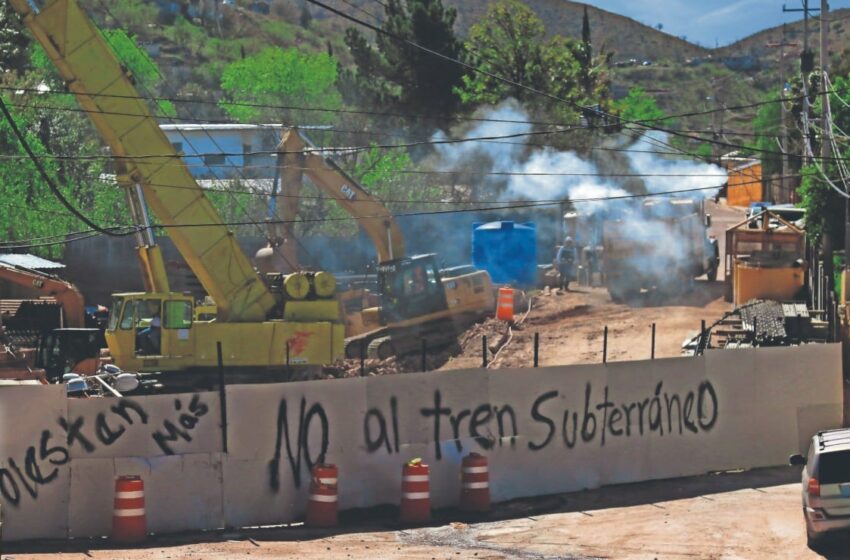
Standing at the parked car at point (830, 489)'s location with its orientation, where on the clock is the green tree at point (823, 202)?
The green tree is roughly at 12 o'clock from the parked car.

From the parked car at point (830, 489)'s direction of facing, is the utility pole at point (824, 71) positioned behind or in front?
in front

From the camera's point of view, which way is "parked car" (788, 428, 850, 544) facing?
away from the camera

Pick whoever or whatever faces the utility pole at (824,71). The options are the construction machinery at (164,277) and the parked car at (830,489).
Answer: the parked car

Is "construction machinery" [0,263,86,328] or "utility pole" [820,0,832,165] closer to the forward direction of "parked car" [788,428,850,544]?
the utility pole

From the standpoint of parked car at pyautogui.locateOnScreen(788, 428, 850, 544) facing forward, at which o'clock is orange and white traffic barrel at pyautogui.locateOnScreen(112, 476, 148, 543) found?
The orange and white traffic barrel is roughly at 9 o'clock from the parked car.

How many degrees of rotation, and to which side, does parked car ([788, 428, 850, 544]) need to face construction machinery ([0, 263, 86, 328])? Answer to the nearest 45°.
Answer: approximately 45° to its left

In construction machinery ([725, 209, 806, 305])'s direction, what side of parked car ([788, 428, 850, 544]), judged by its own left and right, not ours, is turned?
front

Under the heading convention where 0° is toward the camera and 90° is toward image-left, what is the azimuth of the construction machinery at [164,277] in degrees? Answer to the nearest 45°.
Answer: approximately 90°

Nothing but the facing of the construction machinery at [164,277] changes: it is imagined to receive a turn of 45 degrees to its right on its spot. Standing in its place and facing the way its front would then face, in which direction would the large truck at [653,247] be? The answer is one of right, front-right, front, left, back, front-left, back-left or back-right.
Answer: right
